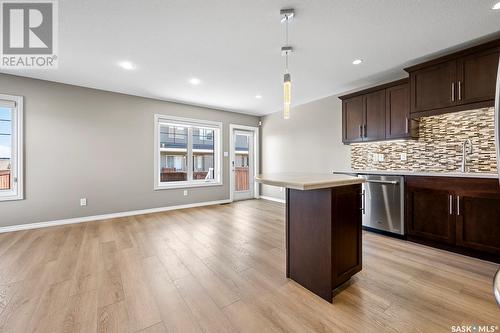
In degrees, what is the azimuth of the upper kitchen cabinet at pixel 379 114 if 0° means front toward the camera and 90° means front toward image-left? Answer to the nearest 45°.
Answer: approximately 45°

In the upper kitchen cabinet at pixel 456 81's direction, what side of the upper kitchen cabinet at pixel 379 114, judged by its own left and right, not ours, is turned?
left

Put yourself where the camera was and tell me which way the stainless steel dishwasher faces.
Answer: facing the viewer and to the left of the viewer

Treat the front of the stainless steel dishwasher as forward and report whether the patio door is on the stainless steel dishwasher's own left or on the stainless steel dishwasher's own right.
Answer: on the stainless steel dishwasher's own right

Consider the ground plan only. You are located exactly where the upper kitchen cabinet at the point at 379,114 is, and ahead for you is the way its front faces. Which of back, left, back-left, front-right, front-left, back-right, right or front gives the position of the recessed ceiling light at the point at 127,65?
front

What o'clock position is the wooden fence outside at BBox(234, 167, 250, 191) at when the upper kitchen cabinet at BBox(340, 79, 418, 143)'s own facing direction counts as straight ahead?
The wooden fence outside is roughly at 2 o'clock from the upper kitchen cabinet.

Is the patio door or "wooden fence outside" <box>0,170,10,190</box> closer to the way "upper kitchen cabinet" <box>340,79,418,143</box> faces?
the wooden fence outside

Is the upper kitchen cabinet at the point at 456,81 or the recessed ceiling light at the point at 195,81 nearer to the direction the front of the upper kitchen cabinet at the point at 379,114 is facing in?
the recessed ceiling light

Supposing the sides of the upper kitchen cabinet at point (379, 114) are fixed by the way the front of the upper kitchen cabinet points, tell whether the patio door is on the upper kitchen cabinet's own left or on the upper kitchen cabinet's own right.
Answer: on the upper kitchen cabinet's own right

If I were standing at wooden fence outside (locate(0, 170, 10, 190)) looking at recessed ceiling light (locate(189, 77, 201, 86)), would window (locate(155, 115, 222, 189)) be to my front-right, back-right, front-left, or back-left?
front-left

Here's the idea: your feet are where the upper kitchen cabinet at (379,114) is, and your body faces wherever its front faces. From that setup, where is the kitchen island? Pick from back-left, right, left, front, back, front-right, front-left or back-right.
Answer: front-left

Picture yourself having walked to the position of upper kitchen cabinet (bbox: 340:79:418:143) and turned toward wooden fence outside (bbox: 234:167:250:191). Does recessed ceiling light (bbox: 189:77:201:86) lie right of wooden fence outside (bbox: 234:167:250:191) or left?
left

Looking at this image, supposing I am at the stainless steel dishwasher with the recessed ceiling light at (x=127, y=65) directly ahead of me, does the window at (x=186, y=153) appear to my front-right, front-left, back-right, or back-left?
front-right

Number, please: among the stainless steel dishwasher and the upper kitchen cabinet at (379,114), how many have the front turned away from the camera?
0
